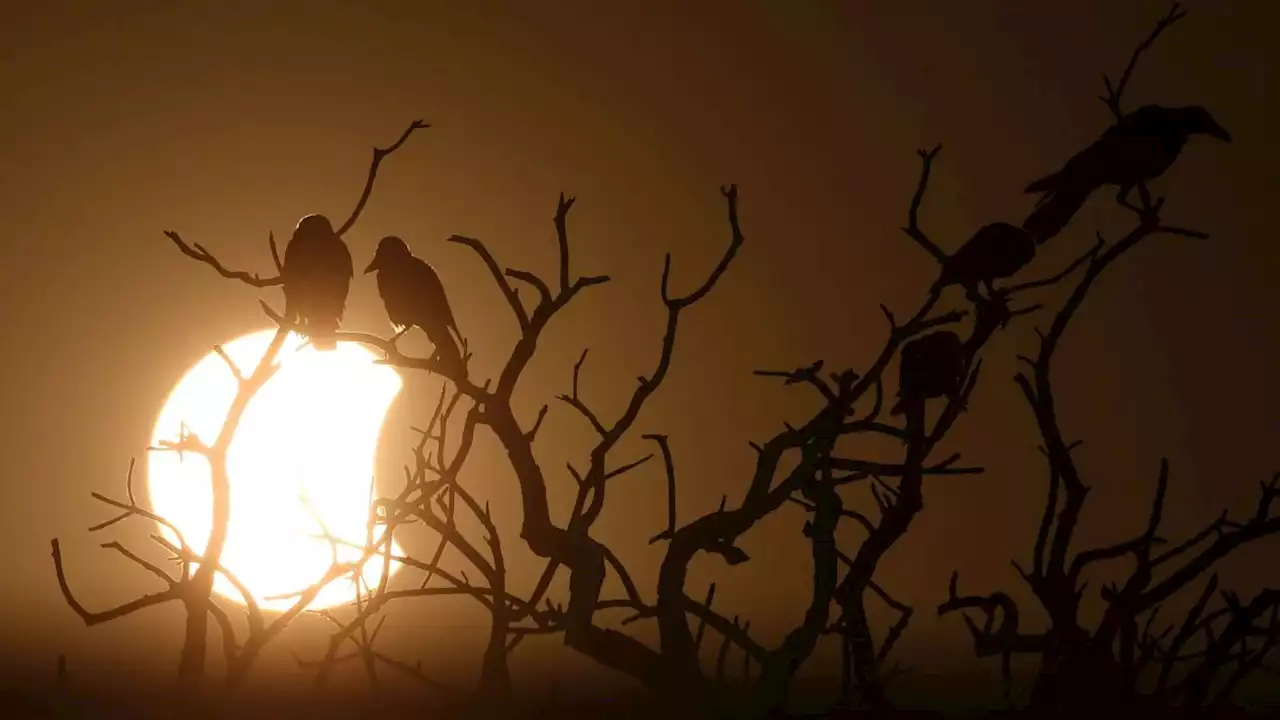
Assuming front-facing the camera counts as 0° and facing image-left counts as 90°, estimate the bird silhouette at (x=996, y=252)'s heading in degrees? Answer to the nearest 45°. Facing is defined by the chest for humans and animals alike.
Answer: approximately 270°

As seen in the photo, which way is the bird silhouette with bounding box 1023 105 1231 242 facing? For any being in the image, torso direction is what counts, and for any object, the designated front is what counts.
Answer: to the viewer's right

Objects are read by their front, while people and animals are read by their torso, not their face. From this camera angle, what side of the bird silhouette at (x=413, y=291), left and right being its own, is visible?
left

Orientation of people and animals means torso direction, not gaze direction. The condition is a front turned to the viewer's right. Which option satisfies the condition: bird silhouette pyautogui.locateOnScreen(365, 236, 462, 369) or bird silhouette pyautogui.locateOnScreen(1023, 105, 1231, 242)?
bird silhouette pyautogui.locateOnScreen(1023, 105, 1231, 242)

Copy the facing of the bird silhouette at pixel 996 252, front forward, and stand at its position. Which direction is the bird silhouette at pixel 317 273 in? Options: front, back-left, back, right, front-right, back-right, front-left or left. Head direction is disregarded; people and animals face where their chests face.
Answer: back

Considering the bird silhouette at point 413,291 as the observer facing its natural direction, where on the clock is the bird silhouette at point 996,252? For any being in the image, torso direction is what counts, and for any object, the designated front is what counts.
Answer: the bird silhouette at point 996,252 is roughly at 7 o'clock from the bird silhouette at point 413,291.
